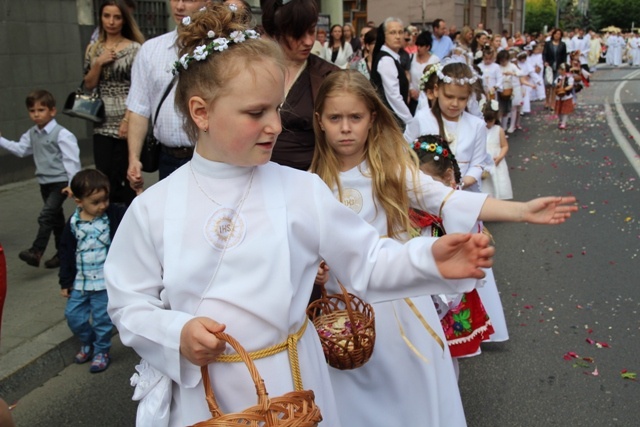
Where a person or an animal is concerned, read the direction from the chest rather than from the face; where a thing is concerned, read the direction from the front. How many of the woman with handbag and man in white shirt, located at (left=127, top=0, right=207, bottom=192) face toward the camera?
2

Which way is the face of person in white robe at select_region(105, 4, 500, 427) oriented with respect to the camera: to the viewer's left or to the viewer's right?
to the viewer's right

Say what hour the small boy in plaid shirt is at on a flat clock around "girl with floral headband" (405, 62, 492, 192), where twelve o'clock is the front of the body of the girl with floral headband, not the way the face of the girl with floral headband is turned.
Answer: The small boy in plaid shirt is roughly at 2 o'clock from the girl with floral headband.

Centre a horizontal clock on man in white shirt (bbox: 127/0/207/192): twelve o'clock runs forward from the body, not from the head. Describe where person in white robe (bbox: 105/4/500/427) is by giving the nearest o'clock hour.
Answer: The person in white robe is roughly at 12 o'clock from the man in white shirt.

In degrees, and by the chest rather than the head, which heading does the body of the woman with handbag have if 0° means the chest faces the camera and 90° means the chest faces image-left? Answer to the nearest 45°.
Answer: approximately 0°

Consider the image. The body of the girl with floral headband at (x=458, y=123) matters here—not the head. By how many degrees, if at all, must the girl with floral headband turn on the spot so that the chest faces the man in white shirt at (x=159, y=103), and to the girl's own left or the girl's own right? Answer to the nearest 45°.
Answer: approximately 45° to the girl's own right

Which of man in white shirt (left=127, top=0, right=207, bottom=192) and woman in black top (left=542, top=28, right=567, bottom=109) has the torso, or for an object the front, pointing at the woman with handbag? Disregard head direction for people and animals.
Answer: the woman in black top
